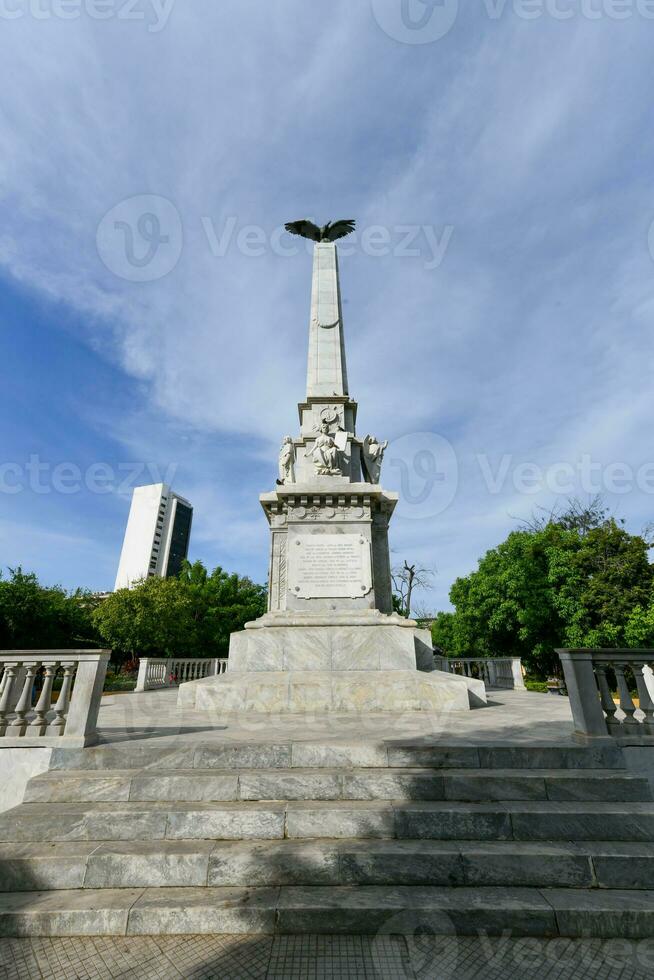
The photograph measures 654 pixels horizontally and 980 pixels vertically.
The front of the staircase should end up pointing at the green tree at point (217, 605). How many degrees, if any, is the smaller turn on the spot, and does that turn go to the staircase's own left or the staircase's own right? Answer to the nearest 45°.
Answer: approximately 180°

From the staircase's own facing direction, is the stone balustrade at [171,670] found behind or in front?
behind

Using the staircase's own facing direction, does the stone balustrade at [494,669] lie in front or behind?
behind

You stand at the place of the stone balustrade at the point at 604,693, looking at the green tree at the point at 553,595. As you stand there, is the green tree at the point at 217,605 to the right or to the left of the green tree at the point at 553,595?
left

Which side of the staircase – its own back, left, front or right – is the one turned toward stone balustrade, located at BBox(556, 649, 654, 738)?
left

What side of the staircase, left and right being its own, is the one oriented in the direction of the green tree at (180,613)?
back

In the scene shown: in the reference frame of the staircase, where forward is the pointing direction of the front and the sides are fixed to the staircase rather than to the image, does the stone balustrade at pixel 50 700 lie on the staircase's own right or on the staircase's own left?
on the staircase's own right

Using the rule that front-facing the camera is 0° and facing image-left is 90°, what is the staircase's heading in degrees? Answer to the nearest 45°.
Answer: approximately 0°

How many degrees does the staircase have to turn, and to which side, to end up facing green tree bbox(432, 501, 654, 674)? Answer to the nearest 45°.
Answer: approximately 135° to its left

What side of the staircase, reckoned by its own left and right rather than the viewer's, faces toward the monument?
back

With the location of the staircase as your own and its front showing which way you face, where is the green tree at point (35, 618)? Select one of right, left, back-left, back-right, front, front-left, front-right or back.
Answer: back-right
